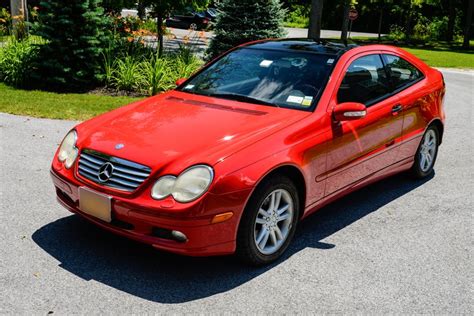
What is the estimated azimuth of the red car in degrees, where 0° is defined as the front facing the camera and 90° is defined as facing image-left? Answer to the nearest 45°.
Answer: approximately 45°

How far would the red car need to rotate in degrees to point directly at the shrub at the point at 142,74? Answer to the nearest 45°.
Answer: approximately 135° to its right

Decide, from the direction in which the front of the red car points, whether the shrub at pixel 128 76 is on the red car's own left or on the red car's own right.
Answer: on the red car's own right

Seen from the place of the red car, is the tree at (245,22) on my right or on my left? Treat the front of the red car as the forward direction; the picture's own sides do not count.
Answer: on my right

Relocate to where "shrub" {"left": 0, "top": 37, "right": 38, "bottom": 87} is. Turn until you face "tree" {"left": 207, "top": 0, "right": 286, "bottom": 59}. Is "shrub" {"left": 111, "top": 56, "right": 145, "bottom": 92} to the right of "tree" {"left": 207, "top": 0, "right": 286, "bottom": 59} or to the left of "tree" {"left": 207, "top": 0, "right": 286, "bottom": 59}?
right

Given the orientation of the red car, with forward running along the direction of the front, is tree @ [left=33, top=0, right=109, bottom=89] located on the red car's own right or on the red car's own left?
on the red car's own right

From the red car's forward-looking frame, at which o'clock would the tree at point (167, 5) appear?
The tree is roughly at 4 o'clock from the red car.

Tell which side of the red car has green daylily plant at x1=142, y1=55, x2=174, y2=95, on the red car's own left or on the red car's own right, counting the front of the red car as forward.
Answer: on the red car's own right

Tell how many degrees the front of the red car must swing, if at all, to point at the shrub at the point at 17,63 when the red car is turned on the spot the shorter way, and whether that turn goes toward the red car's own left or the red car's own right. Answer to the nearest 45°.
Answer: approximately 90° to the red car's own right
